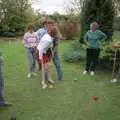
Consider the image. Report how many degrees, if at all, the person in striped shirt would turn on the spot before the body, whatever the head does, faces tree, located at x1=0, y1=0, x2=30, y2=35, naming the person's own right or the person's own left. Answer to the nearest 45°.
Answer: approximately 180°

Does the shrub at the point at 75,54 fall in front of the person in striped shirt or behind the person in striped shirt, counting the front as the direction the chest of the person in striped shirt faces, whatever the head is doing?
behind

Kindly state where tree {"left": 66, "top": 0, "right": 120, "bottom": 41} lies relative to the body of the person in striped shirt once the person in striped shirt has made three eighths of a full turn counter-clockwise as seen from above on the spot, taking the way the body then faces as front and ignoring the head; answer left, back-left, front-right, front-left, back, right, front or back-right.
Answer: front

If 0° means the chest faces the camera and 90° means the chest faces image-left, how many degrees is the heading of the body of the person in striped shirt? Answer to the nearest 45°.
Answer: approximately 0°
